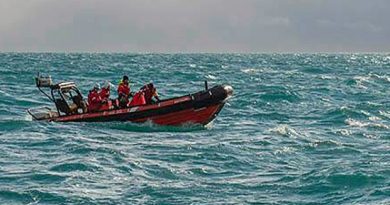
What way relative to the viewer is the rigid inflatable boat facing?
to the viewer's right
